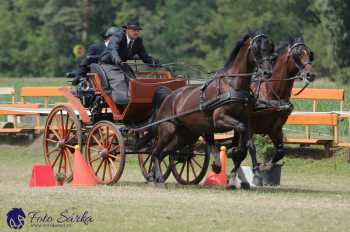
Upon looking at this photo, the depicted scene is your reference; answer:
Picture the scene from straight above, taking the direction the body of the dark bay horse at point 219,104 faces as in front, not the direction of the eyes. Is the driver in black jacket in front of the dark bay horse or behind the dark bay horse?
behind

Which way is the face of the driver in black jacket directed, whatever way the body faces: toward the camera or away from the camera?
toward the camera

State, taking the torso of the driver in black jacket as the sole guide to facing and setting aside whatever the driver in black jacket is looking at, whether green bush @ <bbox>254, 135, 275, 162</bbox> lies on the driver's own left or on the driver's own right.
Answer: on the driver's own left

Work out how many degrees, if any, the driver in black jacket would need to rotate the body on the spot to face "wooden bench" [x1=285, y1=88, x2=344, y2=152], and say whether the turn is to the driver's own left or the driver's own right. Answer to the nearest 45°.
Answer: approximately 90° to the driver's own left

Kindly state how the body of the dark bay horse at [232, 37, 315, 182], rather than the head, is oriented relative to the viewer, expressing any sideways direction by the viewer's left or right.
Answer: facing the viewer and to the right of the viewer

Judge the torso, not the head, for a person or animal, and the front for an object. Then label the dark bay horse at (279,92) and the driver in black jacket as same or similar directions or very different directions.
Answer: same or similar directions

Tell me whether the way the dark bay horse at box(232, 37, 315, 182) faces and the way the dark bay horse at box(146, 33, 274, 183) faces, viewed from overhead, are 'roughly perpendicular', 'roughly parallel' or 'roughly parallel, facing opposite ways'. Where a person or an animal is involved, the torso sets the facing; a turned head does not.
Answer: roughly parallel

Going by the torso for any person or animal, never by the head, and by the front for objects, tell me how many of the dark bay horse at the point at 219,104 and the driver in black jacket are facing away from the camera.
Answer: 0

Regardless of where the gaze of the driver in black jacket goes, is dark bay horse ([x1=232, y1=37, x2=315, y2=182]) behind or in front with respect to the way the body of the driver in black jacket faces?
in front

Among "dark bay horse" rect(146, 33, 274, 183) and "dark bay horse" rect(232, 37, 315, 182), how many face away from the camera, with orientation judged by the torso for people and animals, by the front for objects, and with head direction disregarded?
0
